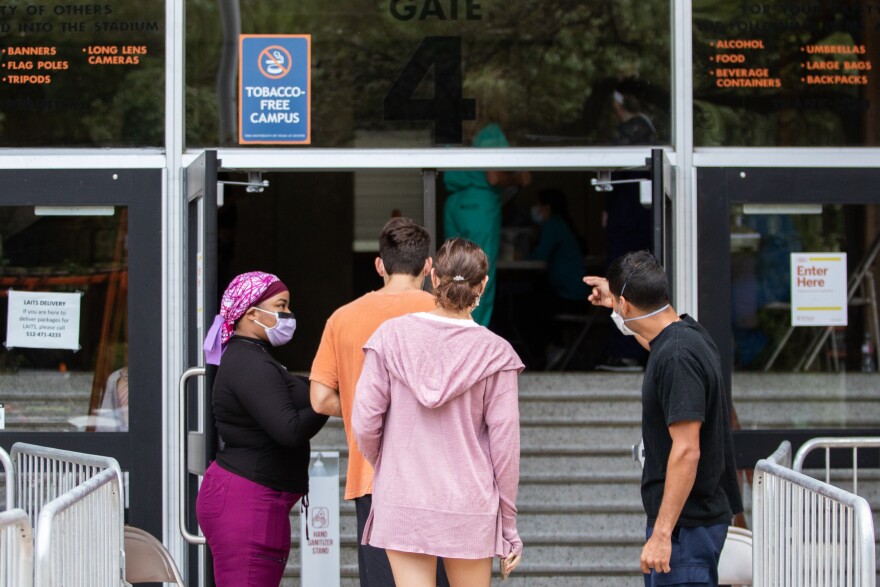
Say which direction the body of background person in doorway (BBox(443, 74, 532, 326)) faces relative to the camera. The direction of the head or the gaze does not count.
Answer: to the viewer's right

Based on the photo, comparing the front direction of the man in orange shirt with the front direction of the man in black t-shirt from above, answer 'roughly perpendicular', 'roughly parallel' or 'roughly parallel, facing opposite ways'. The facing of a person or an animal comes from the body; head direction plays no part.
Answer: roughly perpendicular

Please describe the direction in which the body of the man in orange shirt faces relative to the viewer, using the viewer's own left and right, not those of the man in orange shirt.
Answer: facing away from the viewer

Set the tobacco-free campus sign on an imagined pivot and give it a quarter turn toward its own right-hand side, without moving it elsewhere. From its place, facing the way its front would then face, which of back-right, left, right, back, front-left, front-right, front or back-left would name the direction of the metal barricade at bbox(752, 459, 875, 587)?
back-left

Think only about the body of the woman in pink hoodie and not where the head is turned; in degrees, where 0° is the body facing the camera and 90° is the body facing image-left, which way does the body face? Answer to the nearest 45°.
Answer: approximately 180°

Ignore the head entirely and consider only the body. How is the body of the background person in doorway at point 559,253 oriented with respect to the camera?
to the viewer's left

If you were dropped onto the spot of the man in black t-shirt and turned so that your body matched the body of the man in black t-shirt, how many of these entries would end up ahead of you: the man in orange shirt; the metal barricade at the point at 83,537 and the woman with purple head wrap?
3

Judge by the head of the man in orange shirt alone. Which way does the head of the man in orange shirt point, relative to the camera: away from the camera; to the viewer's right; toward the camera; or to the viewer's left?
away from the camera

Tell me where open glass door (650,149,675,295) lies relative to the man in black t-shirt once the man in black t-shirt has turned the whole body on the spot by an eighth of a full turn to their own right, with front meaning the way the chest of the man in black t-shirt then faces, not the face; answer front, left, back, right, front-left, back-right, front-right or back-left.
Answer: front-right

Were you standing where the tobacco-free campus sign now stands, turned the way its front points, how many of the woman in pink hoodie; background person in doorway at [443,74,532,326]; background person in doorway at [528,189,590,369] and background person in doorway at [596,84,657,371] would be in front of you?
1

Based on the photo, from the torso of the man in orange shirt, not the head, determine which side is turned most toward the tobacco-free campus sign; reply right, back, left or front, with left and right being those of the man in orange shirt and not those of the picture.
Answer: front

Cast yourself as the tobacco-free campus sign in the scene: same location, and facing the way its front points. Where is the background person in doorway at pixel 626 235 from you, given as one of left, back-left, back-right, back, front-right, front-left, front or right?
back-left

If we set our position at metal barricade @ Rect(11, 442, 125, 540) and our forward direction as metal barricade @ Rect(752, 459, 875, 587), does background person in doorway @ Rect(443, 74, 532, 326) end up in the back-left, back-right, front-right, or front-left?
front-left

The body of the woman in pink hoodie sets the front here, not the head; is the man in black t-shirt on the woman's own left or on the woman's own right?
on the woman's own right

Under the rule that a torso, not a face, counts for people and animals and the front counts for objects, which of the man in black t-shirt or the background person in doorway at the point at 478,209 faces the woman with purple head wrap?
the man in black t-shirt

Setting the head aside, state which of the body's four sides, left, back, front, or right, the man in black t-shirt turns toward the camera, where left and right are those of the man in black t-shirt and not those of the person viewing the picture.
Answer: left
